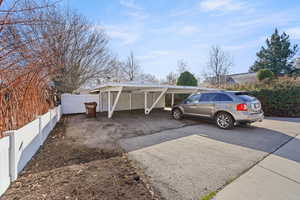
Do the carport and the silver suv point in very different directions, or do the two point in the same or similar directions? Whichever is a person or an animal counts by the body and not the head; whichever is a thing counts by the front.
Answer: very different directions

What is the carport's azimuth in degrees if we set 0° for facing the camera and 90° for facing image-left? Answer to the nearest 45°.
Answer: approximately 315°

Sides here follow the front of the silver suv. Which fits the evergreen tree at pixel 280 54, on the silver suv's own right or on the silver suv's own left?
on the silver suv's own right

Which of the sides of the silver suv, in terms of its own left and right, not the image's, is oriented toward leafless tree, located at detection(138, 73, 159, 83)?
front

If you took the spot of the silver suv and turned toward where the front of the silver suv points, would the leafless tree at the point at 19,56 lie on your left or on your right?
on your left

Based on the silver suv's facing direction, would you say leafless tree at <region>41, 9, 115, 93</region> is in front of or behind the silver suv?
in front

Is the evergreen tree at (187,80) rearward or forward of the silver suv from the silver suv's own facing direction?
forward

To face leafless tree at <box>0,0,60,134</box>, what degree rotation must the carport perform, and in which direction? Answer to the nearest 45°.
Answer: approximately 45° to its right

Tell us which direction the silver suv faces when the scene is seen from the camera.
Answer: facing away from the viewer and to the left of the viewer

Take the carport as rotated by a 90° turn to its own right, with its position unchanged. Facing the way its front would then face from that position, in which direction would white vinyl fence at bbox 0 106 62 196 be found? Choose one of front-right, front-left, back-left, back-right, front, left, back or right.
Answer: front-left

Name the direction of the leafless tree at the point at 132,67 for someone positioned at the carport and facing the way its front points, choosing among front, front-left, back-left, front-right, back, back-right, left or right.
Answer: back-left

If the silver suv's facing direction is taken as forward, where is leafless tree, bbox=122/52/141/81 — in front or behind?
in front
